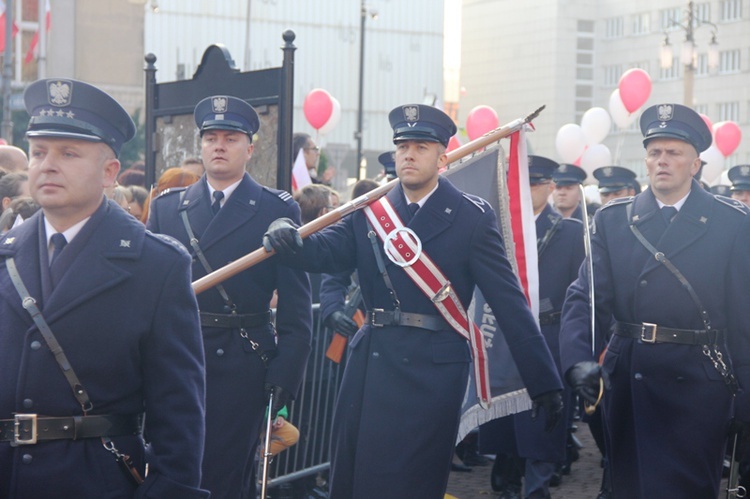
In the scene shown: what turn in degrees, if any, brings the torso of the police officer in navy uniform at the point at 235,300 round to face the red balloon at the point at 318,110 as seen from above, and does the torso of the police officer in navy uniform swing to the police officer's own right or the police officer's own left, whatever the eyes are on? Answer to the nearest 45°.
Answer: approximately 180°

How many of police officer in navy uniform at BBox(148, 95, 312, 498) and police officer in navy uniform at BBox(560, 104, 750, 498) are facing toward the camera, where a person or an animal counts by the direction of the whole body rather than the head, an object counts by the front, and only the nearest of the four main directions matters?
2

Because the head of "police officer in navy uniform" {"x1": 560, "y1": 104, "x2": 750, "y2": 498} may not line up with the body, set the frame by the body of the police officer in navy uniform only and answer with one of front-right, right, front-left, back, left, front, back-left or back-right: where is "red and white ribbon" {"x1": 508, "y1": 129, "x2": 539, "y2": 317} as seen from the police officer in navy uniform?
back-right

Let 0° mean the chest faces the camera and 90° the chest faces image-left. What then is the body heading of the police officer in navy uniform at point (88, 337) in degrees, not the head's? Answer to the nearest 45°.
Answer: approximately 45°

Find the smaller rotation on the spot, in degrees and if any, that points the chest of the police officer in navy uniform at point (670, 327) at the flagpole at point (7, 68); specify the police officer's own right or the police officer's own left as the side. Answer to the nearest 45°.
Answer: approximately 135° to the police officer's own right

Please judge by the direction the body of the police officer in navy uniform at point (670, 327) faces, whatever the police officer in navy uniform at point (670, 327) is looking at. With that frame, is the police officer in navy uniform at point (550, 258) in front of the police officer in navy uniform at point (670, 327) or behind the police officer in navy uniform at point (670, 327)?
behind

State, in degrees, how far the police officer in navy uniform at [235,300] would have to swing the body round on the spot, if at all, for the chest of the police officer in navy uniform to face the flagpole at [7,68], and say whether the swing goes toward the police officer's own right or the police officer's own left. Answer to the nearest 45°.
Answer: approximately 180°
